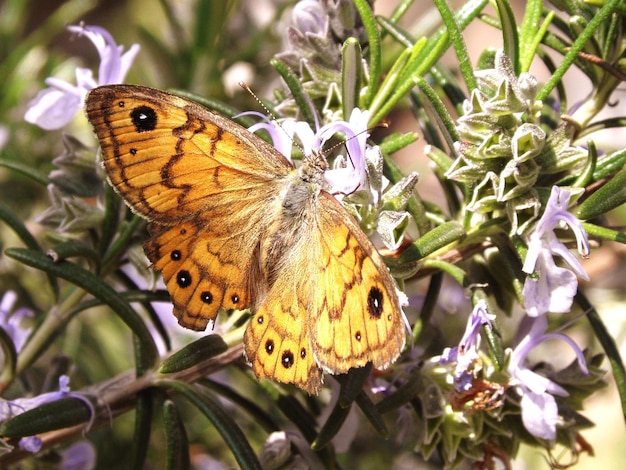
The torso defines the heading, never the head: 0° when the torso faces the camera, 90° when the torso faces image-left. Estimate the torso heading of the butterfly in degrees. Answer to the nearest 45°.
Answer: approximately 225°
